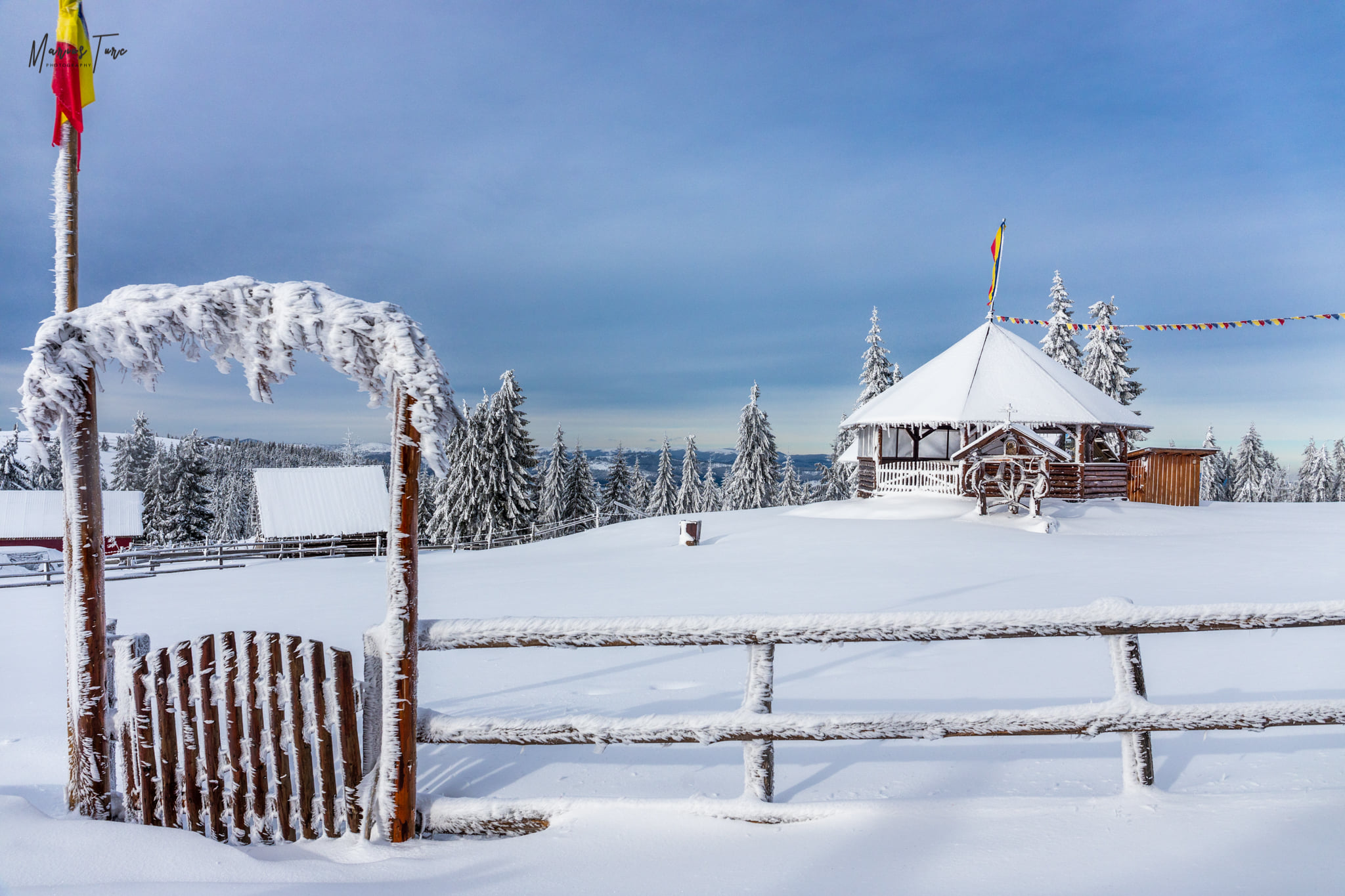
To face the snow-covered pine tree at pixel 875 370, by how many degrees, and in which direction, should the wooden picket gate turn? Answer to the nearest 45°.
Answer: approximately 135° to its left

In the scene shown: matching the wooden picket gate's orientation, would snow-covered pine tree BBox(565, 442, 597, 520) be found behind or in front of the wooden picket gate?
behind

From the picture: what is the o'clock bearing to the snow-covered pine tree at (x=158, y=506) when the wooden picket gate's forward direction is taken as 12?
The snow-covered pine tree is roughly at 6 o'clock from the wooden picket gate.

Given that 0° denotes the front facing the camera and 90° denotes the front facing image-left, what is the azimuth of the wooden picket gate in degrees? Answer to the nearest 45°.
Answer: approximately 0°
